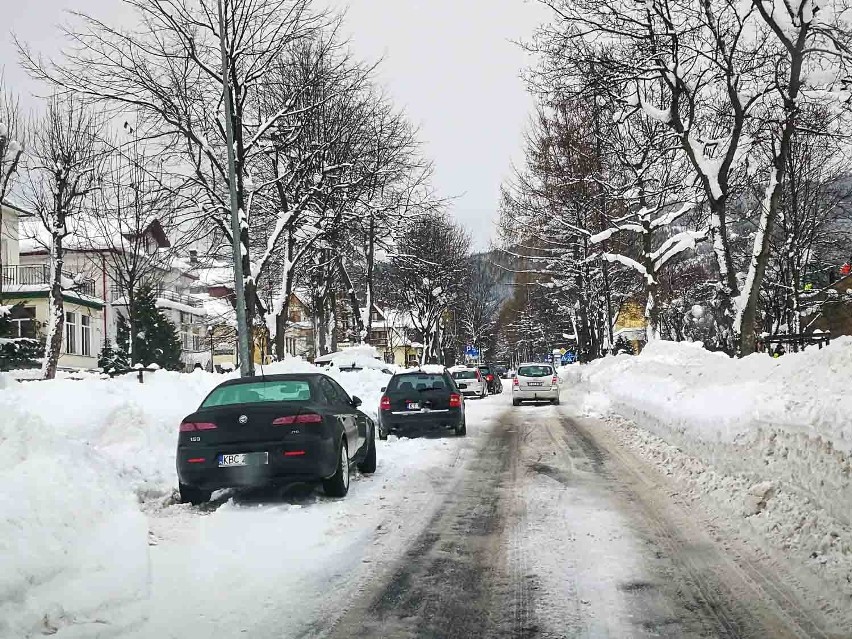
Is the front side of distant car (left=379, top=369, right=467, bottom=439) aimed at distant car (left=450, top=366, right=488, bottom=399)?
yes

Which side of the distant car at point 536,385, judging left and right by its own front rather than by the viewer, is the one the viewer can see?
back

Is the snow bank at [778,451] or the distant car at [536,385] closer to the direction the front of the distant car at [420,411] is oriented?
the distant car

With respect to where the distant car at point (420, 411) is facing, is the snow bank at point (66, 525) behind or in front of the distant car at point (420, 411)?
behind

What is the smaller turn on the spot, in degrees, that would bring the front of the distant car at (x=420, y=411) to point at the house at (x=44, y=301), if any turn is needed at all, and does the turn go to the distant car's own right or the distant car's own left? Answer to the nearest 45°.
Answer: approximately 45° to the distant car's own left

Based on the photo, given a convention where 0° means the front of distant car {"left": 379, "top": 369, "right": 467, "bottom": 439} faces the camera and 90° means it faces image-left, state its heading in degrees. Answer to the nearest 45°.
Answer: approximately 180°

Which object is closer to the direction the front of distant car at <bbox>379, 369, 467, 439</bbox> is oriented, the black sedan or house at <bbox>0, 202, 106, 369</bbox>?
the house

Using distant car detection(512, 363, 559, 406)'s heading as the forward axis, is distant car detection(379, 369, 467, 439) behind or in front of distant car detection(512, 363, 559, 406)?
behind
